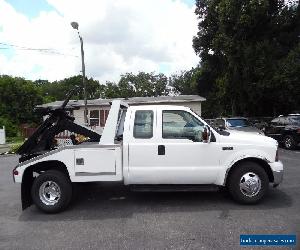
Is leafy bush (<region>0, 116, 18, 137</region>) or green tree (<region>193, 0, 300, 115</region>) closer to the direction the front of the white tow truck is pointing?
the green tree

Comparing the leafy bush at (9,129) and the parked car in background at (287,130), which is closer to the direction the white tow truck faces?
the parked car in background

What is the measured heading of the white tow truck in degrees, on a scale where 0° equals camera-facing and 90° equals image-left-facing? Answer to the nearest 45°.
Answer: approximately 270°
